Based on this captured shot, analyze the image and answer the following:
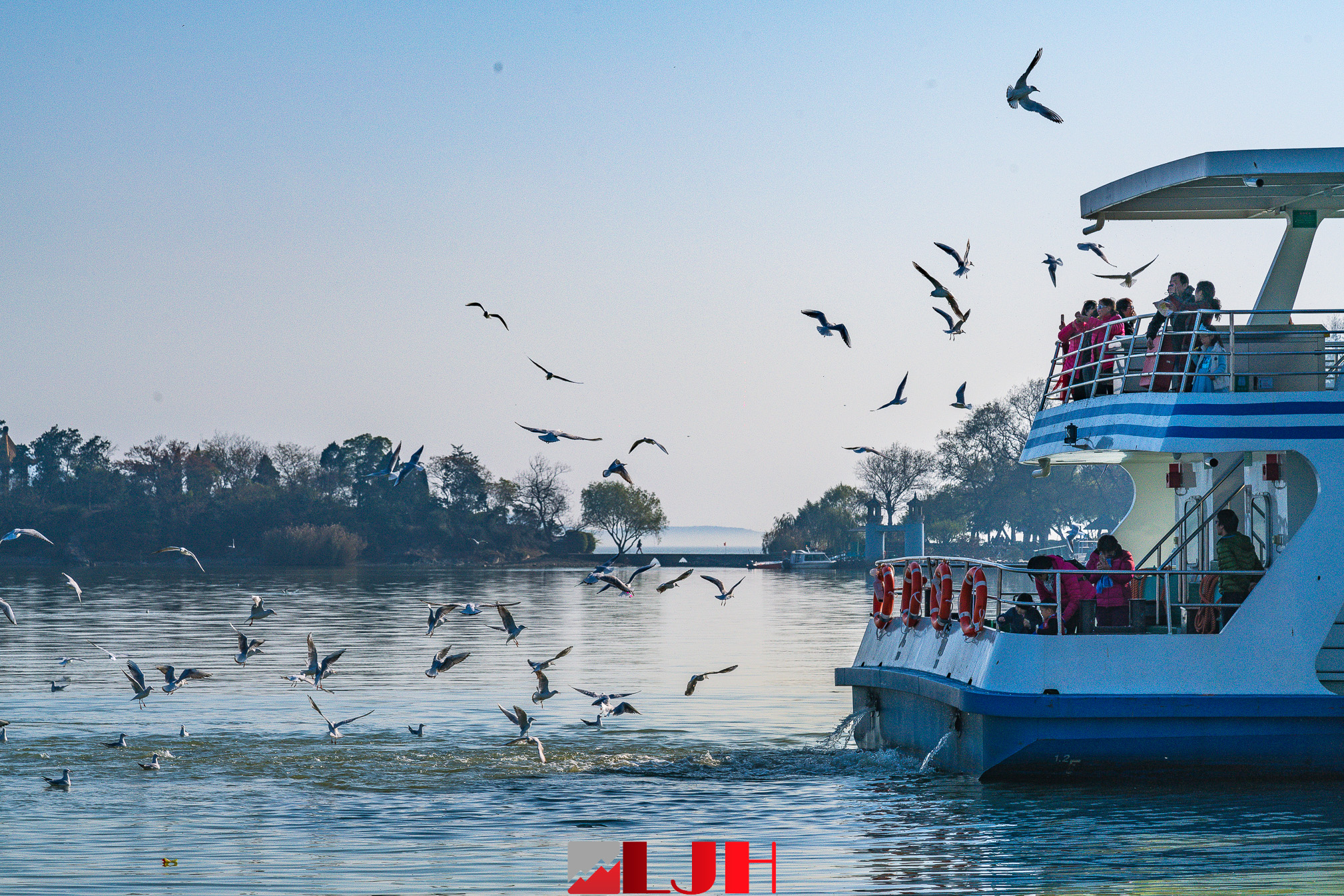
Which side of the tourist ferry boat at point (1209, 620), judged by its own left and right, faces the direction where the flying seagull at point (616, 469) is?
back

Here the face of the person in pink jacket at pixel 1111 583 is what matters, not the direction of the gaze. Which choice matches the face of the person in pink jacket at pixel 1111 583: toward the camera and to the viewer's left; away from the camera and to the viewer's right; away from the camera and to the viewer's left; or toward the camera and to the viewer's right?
toward the camera and to the viewer's left

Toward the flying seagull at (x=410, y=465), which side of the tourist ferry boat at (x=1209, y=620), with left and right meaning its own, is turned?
back

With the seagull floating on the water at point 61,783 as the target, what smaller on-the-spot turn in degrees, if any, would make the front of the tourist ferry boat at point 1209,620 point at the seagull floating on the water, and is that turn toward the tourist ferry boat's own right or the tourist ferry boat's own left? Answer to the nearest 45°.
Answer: approximately 180°
